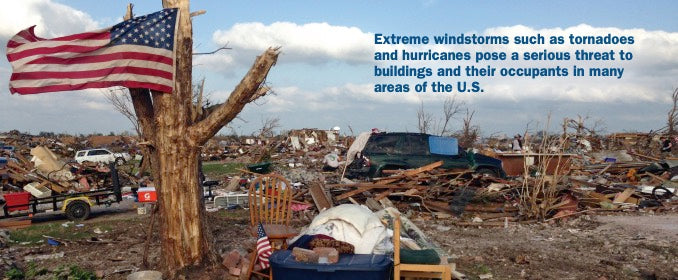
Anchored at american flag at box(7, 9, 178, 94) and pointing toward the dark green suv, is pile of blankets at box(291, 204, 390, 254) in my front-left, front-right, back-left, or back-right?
front-right

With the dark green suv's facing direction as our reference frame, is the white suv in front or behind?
behind

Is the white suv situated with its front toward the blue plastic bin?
no

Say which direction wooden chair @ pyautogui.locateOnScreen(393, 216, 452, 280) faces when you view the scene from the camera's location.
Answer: facing to the right of the viewer

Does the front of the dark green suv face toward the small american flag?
no

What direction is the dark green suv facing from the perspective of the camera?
to the viewer's right

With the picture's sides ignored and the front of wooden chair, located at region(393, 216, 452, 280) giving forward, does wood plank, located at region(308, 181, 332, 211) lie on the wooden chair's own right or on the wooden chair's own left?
on the wooden chair's own left

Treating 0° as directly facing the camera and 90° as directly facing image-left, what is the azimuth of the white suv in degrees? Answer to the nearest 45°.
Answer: approximately 270°

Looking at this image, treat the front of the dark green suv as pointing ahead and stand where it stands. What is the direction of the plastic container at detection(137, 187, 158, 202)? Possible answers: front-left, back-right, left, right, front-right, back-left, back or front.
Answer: back-right
